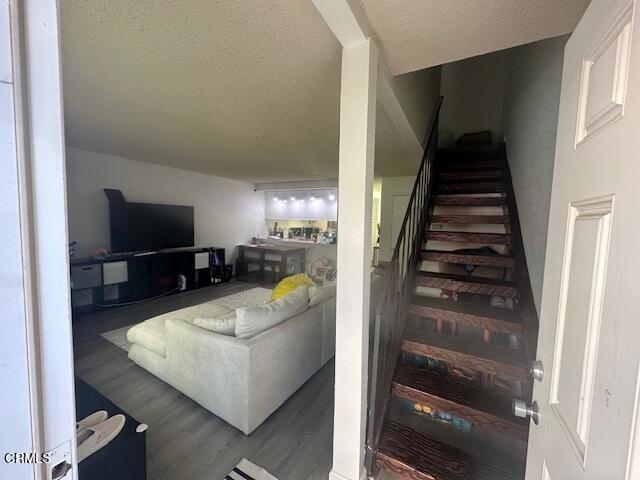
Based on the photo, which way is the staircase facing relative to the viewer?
toward the camera

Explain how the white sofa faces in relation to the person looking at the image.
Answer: facing away from the viewer and to the left of the viewer

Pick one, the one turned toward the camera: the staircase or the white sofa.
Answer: the staircase

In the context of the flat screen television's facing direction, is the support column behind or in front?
in front

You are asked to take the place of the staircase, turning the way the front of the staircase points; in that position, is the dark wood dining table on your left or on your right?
on your right

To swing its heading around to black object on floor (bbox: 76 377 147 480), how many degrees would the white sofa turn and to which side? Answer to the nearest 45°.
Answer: approximately 90° to its left

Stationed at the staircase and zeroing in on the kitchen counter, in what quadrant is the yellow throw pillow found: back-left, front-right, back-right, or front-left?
front-left

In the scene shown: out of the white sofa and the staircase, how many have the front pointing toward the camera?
1

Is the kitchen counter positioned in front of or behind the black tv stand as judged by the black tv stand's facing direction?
in front

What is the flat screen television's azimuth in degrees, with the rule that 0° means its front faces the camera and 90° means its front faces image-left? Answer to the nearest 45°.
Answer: approximately 315°

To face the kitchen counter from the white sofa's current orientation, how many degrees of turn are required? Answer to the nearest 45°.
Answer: approximately 90° to its right

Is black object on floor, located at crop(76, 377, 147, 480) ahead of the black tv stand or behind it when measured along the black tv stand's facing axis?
ahead

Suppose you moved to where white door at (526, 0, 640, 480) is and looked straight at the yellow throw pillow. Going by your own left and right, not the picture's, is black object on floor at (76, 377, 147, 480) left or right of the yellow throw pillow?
left

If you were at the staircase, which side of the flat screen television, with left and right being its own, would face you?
front

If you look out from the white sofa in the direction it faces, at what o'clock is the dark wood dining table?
The dark wood dining table is roughly at 2 o'clock from the white sofa.
